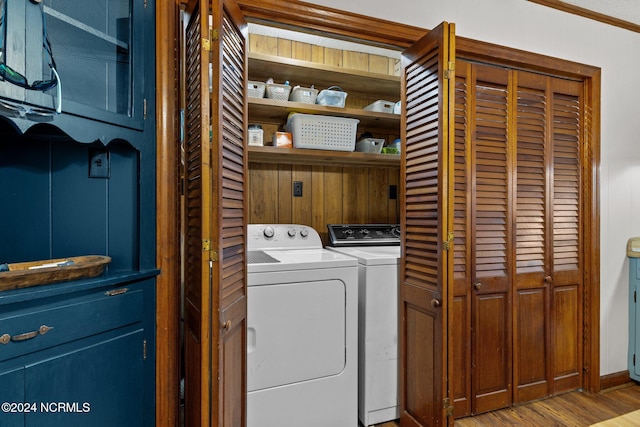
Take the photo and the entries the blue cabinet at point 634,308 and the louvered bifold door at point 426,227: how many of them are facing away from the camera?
0

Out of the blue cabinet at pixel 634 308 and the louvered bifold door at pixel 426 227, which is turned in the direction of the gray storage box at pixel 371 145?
the blue cabinet

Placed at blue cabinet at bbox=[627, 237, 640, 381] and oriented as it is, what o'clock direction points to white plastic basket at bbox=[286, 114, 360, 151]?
The white plastic basket is roughly at 12 o'clock from the blue cabinet.

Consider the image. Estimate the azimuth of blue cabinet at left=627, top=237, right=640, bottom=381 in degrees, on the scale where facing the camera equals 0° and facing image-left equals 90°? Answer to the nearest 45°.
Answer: approximately 45°

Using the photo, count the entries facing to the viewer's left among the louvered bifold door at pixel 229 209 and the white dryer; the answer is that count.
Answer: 0

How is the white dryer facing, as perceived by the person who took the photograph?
facing the viewer

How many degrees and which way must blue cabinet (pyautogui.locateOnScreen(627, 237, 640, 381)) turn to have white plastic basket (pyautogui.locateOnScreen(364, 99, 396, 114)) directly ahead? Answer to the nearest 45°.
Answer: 0° — it already faces it

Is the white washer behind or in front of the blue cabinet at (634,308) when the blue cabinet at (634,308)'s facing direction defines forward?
in front

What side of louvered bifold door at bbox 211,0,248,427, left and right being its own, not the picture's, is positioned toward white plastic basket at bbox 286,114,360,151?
left

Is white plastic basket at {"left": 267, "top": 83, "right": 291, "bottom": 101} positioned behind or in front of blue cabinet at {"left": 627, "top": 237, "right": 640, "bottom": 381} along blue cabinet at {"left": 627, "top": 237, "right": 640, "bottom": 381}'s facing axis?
in front

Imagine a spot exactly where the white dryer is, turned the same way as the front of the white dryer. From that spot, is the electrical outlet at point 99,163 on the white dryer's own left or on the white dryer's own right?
on the white dryer's own right

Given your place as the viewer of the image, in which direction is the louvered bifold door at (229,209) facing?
facing the viewer and to the right of the viewer

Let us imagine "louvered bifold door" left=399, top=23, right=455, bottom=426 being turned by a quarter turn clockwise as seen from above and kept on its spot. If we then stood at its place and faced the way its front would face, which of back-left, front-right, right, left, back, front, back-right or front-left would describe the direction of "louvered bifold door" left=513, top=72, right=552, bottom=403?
right
